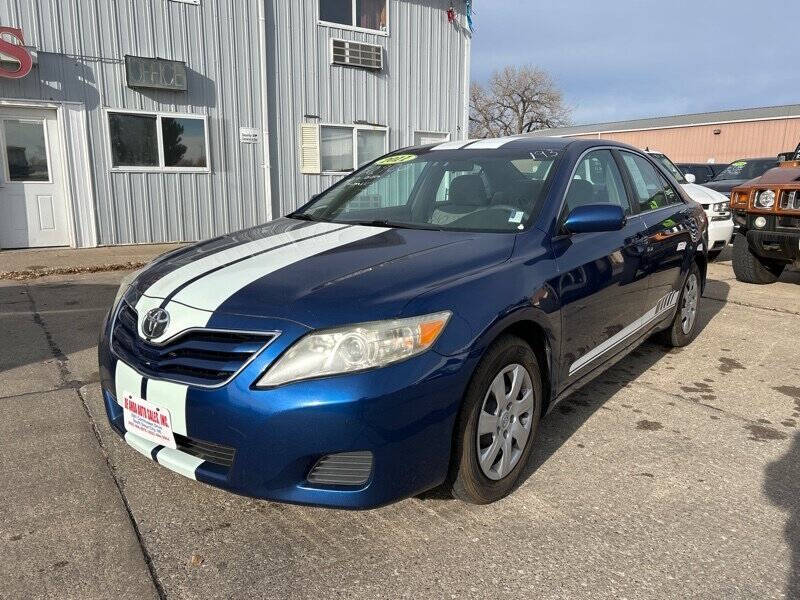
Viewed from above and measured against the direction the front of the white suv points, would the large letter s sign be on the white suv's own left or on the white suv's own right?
on the white suv's own right

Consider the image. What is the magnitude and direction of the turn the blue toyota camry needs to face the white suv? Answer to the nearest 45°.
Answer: approximately 180°

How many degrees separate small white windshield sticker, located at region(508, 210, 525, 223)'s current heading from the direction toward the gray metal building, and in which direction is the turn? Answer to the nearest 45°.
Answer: approximately 90° to its right

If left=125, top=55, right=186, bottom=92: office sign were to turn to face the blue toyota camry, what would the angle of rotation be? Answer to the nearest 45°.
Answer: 0° — it already faces it

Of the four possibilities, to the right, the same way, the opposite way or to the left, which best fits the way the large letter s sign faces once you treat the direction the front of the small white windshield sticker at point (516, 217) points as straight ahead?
to the left

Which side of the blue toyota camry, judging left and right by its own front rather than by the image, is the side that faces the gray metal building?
right

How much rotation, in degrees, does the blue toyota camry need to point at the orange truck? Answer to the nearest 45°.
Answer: approximately 180°

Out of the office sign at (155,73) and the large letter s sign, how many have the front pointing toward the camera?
2

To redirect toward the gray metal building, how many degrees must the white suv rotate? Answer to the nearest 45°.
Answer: approximately 135° to its right

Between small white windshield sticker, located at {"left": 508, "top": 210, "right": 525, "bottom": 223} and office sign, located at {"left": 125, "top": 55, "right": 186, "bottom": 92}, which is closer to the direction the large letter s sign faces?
the small white windshield sticker

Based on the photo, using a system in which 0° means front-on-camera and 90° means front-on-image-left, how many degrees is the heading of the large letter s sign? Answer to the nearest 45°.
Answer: approximately 0°
